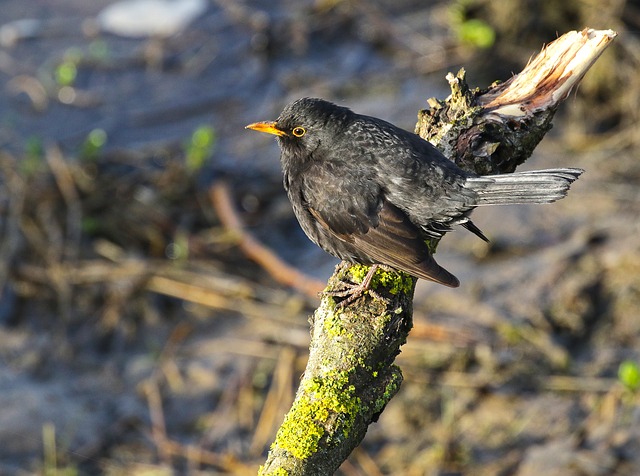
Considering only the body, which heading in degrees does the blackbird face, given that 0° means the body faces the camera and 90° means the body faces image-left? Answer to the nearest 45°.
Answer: approximately 90°

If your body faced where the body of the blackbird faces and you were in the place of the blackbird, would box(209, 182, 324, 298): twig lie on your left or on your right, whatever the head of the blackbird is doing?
on your right
